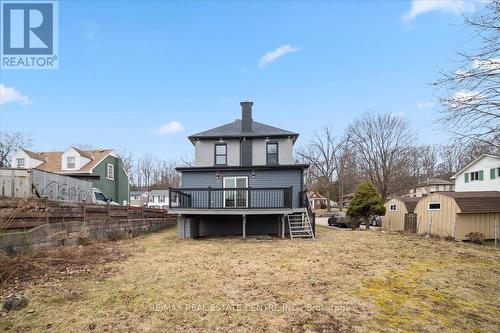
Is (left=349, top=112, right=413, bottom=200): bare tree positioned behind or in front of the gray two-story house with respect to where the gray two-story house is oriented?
in front

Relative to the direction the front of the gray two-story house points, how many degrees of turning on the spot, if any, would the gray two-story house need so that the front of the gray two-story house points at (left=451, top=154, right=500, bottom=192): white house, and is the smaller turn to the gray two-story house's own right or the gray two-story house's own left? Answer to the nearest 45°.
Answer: approximately 45° to the gray two-story house's own right

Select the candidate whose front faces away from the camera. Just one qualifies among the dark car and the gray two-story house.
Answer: the gray two-story house

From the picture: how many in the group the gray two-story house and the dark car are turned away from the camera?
1

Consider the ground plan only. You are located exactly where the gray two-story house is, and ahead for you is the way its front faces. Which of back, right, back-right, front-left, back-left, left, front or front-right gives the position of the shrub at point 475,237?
right

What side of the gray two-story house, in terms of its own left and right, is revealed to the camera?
back

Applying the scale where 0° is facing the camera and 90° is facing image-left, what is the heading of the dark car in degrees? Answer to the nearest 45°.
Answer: approximately 45°
